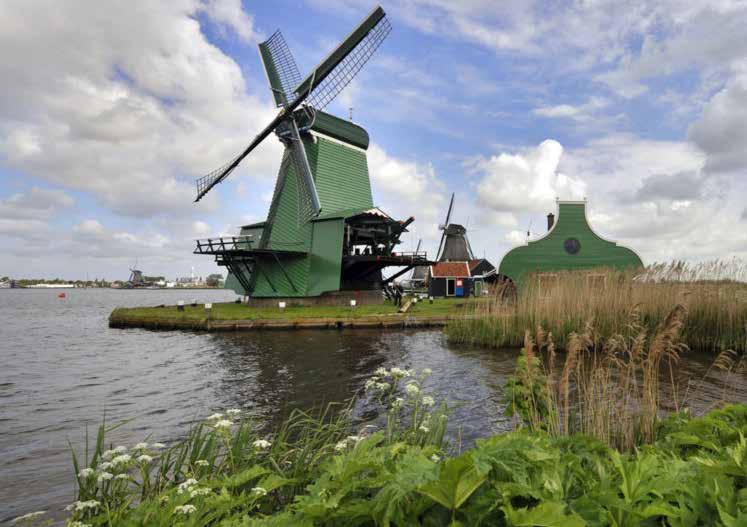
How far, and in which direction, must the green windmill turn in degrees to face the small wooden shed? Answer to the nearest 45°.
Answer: approximately 180°

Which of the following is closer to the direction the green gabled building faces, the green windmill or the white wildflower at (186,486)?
the white wildflower

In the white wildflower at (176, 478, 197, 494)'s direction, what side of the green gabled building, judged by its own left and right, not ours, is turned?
front

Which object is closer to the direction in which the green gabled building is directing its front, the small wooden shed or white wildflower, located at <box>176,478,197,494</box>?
the white wildflower

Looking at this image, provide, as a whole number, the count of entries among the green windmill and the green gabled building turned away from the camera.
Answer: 0

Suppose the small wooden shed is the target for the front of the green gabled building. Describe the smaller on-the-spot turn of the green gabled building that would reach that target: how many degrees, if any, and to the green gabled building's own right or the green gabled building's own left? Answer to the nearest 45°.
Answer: approximately 135° to the green gabled building's own right

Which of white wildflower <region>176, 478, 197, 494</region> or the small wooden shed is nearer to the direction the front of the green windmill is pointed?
the white wildflower

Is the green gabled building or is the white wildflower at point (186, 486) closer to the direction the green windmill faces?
the white wildflower

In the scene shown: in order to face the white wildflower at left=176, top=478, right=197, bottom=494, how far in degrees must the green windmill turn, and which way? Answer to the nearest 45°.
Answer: approximately 45° to its left

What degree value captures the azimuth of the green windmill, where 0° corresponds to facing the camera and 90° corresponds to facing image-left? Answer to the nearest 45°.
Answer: approximately 45°
